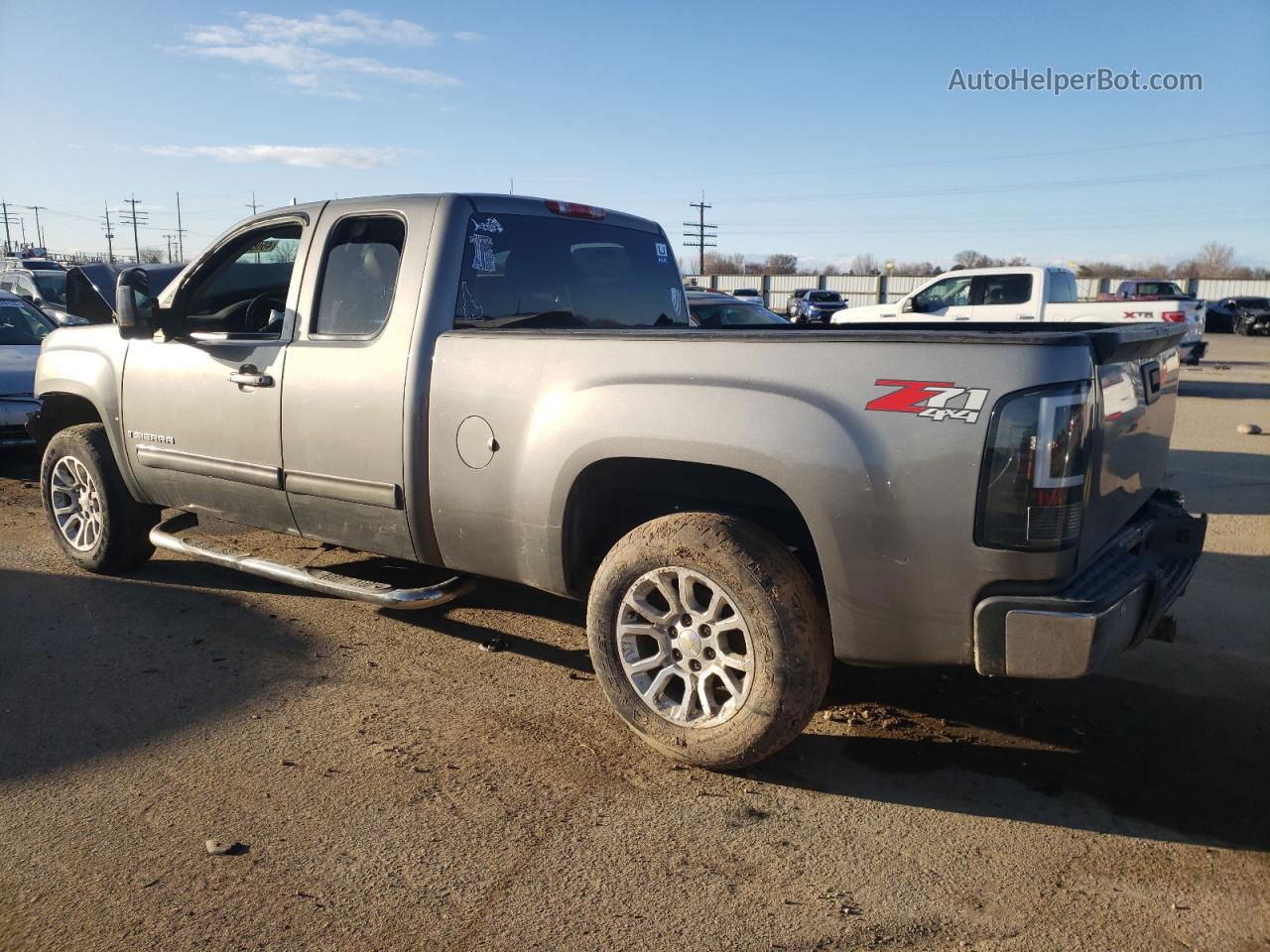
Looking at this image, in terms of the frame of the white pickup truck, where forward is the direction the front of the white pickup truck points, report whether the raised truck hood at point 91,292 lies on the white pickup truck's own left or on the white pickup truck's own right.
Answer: on the white pickup truck's own left

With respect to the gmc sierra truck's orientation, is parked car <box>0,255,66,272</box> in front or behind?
in front

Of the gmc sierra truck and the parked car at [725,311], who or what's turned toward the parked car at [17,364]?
the gmc sierra truck

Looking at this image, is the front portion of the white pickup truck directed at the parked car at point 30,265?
yes

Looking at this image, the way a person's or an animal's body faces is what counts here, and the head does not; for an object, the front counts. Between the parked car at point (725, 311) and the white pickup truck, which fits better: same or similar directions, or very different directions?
very different directions

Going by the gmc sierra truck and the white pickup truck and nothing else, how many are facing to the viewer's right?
0

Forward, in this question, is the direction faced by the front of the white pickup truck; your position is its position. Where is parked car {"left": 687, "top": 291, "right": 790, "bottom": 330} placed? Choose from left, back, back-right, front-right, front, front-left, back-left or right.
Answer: front-left

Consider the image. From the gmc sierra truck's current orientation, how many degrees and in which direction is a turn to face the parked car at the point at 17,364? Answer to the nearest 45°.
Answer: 0° — it already faces it

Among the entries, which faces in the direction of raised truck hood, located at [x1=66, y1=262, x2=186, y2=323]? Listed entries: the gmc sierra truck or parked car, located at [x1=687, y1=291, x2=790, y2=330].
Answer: the gmc sierra truck

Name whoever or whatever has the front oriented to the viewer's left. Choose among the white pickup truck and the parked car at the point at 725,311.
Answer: the white pickup truck

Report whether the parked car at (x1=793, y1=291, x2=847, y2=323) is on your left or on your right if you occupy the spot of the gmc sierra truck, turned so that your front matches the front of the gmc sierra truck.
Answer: on your right

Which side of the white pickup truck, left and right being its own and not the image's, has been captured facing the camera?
left
